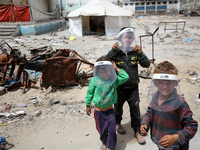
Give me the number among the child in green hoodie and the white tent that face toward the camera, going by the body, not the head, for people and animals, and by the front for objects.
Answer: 2

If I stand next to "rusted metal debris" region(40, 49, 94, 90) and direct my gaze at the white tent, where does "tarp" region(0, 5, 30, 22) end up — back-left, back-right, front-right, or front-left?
front-left

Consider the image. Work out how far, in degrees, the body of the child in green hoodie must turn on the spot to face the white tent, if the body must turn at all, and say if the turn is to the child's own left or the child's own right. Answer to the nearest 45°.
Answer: approximately 180°

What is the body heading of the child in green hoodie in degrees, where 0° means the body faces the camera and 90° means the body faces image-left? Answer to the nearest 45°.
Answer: approximately 0°

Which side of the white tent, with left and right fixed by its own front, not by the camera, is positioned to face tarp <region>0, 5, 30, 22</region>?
right

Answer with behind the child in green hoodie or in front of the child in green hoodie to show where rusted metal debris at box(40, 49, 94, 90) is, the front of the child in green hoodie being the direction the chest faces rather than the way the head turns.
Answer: behind

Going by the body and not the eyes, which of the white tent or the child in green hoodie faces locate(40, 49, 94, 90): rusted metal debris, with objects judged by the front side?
the white tent

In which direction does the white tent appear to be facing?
toward the camera

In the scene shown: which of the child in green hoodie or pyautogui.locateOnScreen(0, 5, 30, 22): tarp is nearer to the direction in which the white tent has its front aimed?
the child in green hoodie

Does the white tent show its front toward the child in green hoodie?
yes

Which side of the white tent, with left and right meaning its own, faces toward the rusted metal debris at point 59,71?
front
